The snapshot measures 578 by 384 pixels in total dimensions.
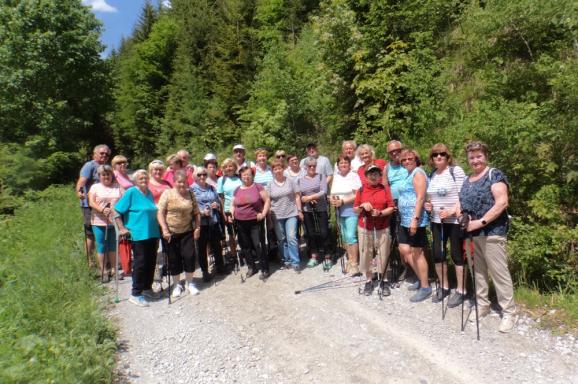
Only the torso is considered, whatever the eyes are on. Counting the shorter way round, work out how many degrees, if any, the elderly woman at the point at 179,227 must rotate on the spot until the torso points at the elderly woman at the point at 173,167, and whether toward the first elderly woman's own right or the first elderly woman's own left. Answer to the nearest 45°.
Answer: approximately 180°

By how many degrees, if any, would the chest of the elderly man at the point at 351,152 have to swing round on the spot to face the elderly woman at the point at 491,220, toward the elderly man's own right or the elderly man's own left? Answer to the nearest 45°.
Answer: approximately 45° to the elderly man's own left

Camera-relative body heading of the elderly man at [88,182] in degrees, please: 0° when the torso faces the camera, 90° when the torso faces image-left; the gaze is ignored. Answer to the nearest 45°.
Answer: approximately 315°

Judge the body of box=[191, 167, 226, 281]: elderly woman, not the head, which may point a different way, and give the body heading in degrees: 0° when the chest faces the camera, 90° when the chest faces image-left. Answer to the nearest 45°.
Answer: approximately 0°

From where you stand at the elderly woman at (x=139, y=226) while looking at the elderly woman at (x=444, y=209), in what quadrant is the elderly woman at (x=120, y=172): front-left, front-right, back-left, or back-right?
back-left

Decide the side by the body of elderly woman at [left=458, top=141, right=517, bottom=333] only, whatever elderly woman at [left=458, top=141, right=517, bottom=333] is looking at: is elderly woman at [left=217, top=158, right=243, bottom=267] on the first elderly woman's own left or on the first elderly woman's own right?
on the first elderly woman's own right

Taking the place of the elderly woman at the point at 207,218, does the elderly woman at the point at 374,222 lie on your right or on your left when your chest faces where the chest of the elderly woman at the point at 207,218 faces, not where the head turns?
on your left

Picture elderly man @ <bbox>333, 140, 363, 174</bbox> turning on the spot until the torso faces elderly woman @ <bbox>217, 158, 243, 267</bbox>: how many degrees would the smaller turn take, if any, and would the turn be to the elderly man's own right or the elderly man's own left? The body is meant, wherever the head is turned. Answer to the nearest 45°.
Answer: approximately 90° to the elderly man's own right

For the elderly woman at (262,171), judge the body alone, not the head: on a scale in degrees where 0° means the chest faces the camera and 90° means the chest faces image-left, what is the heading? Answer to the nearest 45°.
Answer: approximately 0°

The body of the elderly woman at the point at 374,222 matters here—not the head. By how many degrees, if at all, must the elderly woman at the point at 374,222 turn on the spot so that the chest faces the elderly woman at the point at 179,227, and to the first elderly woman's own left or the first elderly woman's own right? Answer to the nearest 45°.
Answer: approximately 90° to the first elderly woman's own right
